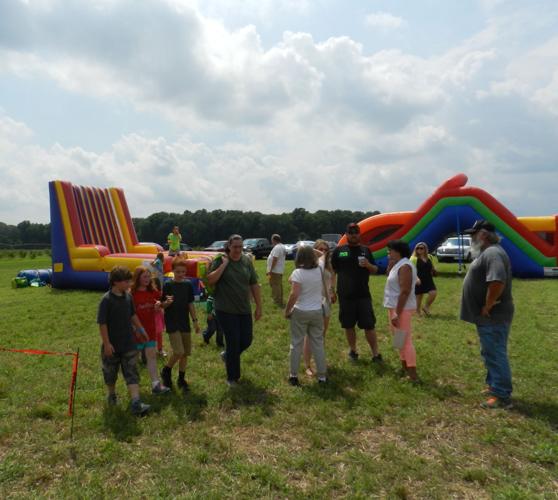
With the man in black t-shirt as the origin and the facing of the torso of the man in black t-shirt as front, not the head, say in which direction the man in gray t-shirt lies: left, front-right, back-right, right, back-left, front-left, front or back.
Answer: front-left

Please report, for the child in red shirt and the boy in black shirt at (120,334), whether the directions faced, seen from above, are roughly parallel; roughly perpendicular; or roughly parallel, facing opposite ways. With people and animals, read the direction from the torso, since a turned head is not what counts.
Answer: roughly parallel

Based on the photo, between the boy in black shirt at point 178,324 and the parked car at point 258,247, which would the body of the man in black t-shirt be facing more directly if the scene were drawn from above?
the boy in black shirt

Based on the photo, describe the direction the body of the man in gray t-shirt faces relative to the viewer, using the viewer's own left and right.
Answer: facing to the left of the viewer

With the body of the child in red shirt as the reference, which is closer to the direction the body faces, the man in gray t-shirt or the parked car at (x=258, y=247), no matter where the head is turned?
the man in gray t-shirt

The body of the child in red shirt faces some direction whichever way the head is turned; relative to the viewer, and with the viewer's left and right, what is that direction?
facing the viewer and to the right of the viewer

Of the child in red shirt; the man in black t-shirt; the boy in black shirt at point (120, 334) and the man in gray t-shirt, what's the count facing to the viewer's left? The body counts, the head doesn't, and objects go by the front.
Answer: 1

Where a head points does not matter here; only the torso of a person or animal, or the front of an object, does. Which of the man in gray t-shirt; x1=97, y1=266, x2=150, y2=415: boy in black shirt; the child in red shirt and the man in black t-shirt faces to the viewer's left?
the man in gray t-shirt

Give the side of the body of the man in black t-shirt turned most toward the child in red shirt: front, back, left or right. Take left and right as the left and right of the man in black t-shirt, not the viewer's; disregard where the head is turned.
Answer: right

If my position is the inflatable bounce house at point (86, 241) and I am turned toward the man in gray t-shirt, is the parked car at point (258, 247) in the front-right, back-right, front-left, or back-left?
back-left

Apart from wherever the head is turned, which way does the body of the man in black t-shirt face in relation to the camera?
toward the camera

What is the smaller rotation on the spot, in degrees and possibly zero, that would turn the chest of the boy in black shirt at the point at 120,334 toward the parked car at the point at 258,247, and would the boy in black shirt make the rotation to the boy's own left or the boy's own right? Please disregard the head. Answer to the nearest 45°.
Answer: approximately 135° to the boy's own left

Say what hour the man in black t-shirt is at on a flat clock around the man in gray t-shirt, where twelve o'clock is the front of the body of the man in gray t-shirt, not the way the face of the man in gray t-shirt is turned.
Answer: The man in black t-shirt is roughly at 1 o'clock from the man in gray t-shirt.

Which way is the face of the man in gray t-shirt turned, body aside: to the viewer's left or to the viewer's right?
to the viewer's left

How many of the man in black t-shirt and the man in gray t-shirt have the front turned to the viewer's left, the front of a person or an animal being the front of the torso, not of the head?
1
